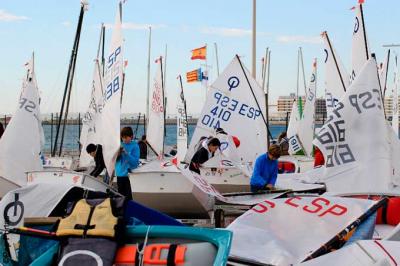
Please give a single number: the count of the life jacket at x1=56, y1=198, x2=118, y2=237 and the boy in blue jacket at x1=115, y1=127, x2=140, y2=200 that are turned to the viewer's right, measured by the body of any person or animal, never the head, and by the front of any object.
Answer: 0

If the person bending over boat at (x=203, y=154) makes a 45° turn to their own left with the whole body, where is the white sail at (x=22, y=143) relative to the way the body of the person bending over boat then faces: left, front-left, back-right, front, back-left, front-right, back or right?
back-left

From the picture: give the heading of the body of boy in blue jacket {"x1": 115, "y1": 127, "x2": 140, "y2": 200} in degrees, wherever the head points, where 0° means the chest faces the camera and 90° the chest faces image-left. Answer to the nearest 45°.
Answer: approximately 45°

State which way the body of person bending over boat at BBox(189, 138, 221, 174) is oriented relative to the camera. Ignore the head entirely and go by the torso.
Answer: to the viewer's right

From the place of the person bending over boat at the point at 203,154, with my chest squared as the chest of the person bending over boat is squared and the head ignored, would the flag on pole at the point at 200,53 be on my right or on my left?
on my left

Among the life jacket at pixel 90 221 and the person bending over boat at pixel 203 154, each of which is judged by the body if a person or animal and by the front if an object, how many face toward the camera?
1

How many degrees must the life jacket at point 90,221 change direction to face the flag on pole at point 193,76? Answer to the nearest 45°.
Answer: approximately 180°

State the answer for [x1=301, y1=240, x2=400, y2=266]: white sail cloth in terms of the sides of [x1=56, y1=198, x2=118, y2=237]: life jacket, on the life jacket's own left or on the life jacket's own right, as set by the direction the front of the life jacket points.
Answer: on the life jacket's own left

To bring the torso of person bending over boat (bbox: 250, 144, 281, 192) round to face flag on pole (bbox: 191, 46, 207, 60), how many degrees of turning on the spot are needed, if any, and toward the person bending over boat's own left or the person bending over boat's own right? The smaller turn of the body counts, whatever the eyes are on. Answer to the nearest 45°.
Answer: approximately 135° to the person bending over boat's own left
